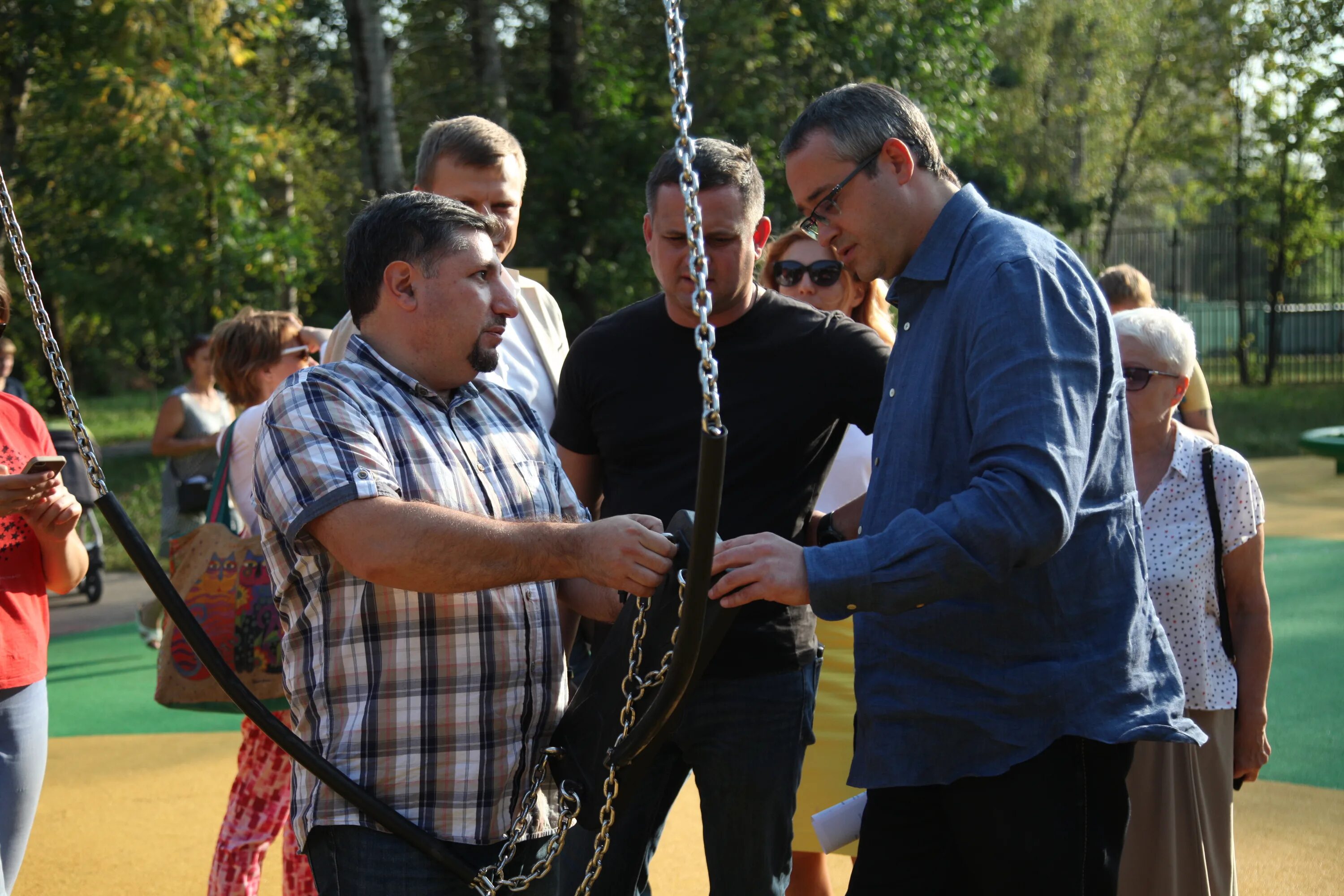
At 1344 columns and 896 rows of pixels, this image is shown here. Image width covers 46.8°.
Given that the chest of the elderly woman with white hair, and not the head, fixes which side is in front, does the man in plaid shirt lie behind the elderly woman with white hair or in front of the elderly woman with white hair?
in front

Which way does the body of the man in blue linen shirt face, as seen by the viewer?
to the viewer's left

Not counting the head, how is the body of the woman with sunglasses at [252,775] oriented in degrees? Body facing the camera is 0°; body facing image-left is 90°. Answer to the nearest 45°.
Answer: approximately 270°

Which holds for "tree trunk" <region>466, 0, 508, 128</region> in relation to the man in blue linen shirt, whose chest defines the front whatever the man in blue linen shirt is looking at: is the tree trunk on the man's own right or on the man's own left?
on the man's own right

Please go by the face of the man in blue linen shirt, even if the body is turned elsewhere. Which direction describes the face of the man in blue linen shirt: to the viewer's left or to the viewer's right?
to the viewer's left

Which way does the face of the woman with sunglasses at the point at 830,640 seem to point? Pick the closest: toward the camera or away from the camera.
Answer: toward the camera

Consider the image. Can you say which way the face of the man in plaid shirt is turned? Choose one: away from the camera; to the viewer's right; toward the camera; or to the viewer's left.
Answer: to the viewer's right

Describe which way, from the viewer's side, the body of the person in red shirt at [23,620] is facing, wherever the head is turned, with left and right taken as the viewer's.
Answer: facing the viewer and to the right of the viewer

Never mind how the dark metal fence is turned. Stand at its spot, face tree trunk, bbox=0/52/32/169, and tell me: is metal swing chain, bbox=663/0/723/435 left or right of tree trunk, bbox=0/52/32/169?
left

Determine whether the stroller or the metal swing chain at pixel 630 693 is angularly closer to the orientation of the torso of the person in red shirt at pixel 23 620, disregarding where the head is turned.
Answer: the metal swing chain

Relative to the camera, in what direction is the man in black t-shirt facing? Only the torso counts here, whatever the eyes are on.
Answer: toward the camera

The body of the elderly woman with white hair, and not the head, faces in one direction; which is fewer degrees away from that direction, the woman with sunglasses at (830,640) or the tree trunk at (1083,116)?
the woman with sunglasses

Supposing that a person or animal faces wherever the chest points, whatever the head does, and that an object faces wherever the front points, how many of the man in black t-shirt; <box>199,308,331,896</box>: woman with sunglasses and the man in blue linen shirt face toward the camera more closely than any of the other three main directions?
1

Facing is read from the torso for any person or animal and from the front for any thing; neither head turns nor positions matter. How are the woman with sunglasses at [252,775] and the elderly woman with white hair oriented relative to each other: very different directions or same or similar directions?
very different directions
